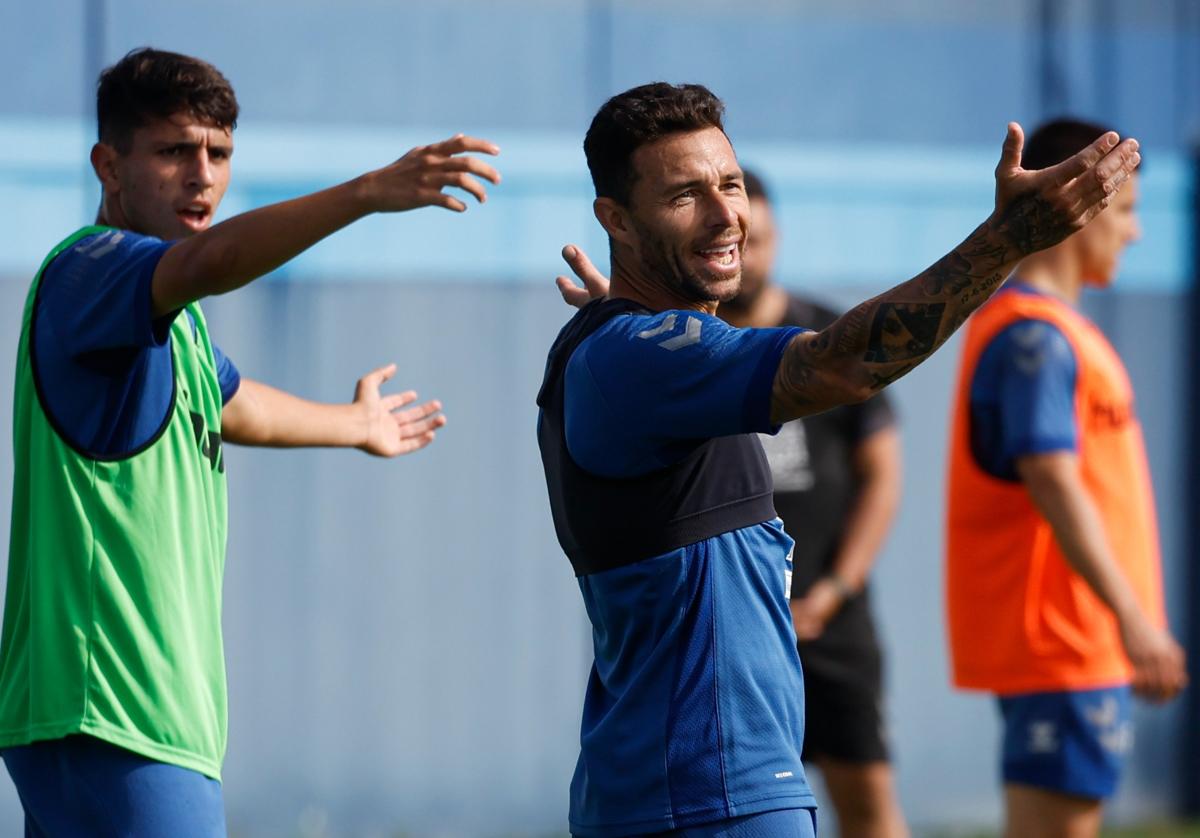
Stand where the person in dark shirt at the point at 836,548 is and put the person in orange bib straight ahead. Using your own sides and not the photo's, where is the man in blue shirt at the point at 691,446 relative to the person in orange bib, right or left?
right

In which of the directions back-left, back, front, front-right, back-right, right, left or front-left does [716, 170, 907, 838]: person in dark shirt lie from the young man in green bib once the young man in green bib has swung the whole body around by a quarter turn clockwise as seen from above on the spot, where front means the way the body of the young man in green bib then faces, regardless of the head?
back-left

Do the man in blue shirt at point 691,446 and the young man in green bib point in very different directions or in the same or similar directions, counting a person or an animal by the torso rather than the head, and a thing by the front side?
same or similar directions

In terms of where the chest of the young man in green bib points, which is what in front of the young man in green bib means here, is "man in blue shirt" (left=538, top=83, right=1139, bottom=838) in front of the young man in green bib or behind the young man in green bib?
in front

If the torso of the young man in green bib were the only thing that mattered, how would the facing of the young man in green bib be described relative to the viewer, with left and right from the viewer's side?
facing to the right of the viewer

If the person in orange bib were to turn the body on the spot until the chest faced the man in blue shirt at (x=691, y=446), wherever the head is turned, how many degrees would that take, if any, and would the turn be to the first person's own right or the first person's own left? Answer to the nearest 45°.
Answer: approximately 90° to the first person's own right
